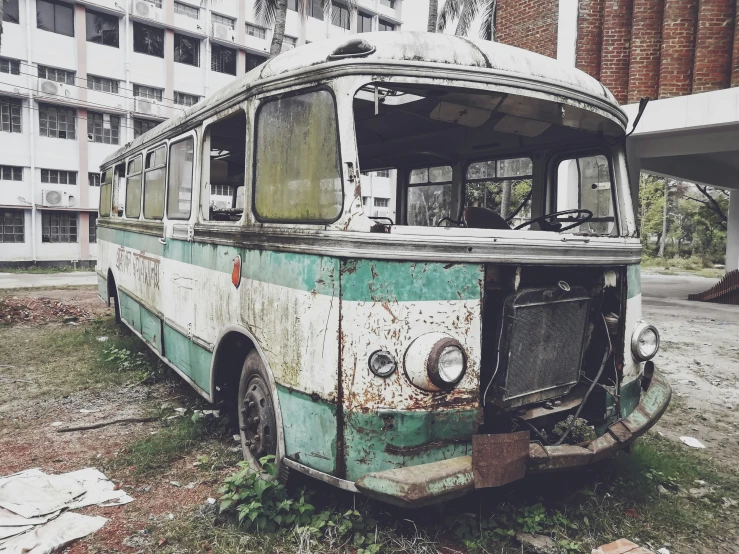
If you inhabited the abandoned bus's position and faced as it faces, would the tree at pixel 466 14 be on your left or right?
on your left

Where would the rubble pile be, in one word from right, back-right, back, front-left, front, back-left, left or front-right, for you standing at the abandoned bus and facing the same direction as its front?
back

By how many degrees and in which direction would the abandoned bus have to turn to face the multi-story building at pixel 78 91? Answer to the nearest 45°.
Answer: approximately 180°

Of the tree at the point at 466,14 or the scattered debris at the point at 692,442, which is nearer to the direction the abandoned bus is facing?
the scattered debris

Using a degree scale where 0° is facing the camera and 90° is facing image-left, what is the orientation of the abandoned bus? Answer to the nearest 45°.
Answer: approximately 315°

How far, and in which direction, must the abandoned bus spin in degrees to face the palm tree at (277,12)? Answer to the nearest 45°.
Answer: approximately 135° to its left

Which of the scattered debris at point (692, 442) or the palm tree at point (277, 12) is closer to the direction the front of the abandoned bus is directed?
the scattered debris
